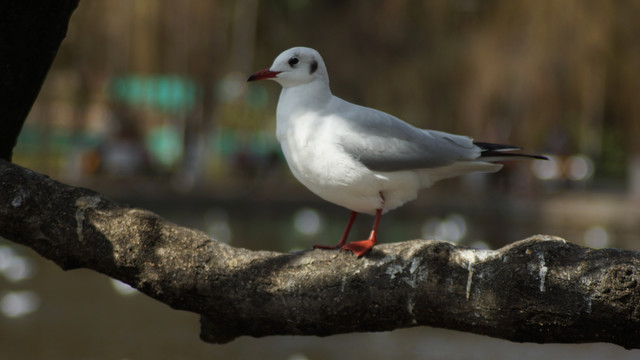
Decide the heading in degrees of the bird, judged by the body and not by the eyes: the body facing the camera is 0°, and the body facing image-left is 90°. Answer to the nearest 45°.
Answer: approximately 90°

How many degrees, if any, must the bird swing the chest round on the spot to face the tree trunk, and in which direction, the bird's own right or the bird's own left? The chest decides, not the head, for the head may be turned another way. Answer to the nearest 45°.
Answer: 0° — it already faces it
